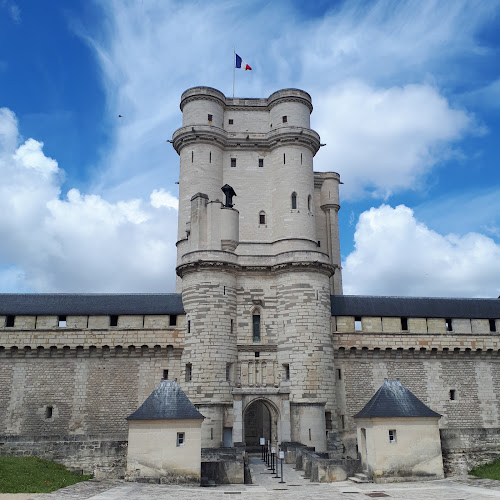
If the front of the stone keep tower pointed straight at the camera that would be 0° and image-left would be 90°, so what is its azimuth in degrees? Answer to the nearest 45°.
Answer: approximately 0°

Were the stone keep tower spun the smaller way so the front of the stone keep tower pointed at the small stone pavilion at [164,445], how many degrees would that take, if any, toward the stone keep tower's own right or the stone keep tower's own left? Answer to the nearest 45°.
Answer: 0° — it already faces it

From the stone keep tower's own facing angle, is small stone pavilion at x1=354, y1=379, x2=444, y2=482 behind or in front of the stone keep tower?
in front
